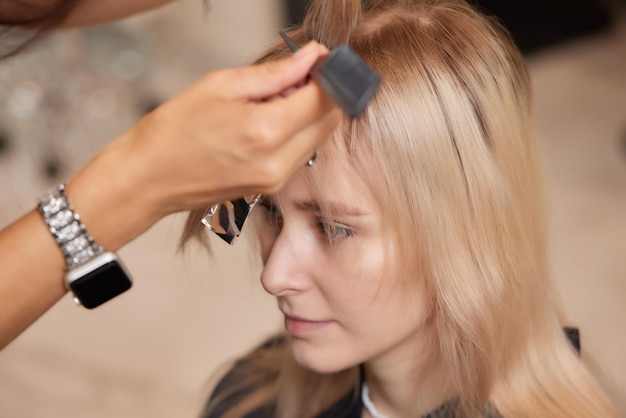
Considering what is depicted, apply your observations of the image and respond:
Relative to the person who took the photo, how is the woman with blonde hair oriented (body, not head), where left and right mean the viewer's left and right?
facing the viewer and to the left of the viewer

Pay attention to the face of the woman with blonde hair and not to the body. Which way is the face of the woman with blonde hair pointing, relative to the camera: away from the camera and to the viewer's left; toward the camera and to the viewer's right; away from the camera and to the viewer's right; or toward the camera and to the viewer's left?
toward the camera and to the viewer's left
